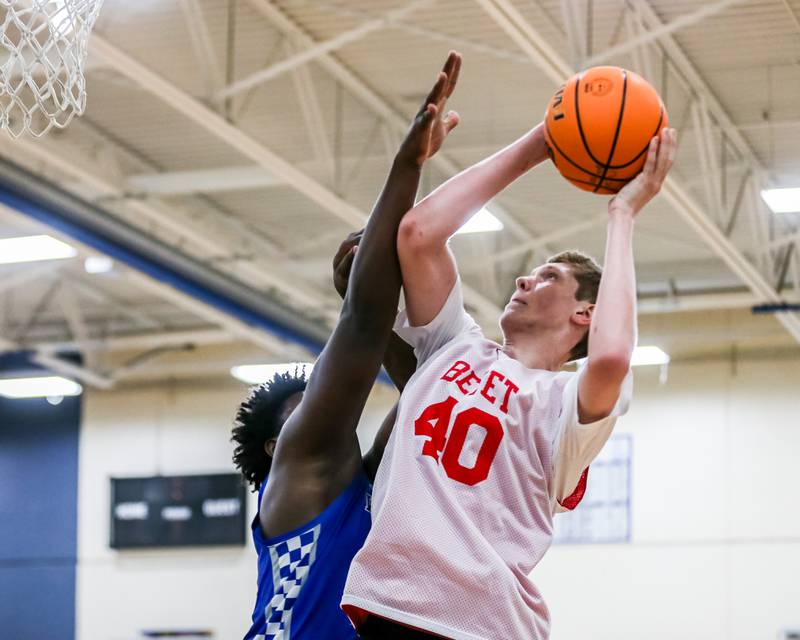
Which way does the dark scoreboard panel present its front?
toward the camera

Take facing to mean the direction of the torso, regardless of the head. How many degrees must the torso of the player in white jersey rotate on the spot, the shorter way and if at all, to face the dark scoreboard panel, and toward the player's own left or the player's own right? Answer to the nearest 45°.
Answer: approximately 135° to the player's own right

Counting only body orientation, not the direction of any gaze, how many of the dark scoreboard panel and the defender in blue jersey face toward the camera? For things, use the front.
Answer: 1

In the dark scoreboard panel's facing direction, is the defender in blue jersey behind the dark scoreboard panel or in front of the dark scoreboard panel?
in front

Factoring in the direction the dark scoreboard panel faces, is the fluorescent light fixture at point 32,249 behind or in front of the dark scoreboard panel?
in front

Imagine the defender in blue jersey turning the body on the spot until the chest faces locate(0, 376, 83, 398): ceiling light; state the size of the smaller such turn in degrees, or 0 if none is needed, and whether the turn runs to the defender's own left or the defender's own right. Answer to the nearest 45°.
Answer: approximately 90° to the defender's own left

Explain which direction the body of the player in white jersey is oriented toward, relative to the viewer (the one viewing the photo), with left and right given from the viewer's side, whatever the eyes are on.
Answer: facing the viewer and to the left of the viewer
